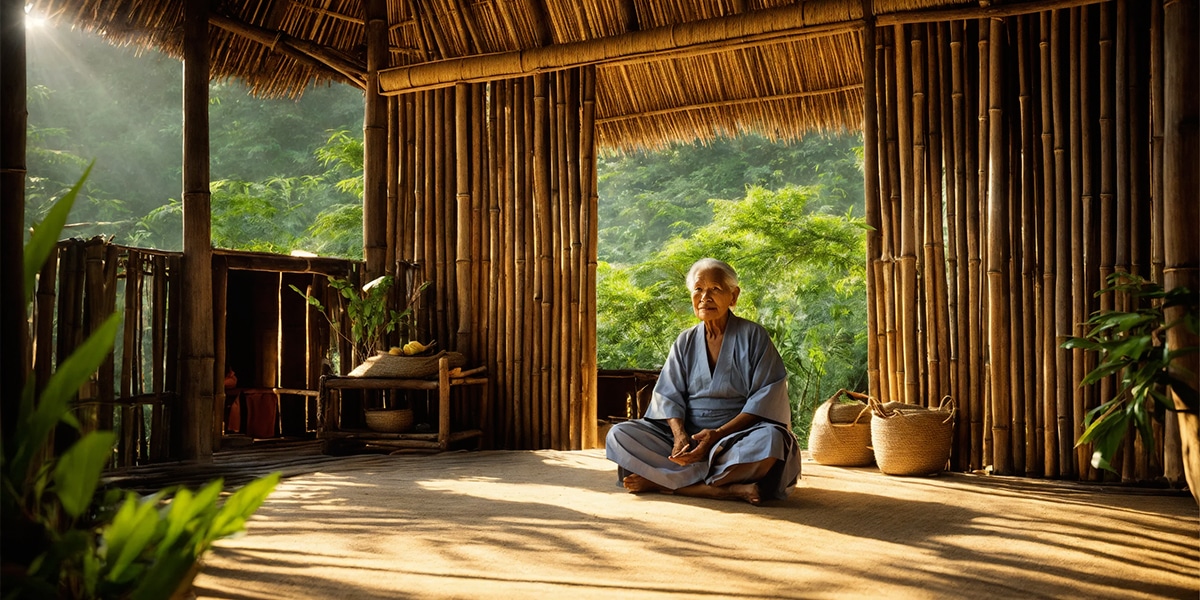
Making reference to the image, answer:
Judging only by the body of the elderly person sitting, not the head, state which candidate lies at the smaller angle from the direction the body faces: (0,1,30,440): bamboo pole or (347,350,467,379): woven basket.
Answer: the bamboo pole

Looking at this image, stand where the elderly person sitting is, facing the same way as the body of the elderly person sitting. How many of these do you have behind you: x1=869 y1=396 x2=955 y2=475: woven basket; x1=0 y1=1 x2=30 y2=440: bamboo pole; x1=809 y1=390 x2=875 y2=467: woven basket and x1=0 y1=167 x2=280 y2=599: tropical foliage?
2

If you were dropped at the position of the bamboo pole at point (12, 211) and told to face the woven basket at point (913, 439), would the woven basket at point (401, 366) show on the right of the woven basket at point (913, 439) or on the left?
left

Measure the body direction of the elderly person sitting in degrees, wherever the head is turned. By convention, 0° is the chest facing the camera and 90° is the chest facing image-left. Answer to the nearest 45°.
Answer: approximately 45°

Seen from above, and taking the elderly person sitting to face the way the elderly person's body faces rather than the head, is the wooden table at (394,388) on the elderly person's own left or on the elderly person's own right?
on the elderly person's own right

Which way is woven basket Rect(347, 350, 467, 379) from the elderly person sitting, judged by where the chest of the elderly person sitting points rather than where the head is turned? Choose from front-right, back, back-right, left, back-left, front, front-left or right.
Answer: right

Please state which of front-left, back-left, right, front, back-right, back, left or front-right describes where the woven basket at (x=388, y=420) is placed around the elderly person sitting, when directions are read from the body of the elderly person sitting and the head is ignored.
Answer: right

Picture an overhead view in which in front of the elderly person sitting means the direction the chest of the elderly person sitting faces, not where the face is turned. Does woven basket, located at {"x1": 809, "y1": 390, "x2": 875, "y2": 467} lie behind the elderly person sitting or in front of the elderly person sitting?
behind
